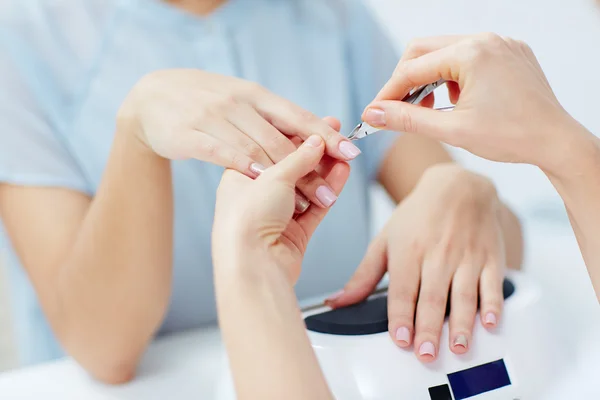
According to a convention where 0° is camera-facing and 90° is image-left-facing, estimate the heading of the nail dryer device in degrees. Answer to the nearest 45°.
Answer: approximately 0°
